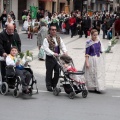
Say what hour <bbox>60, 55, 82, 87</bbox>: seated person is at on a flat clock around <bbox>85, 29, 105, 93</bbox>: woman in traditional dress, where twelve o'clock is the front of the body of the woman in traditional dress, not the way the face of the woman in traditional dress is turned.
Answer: The seated person is roughly at 3 o'clock from the woman in traditional dress.

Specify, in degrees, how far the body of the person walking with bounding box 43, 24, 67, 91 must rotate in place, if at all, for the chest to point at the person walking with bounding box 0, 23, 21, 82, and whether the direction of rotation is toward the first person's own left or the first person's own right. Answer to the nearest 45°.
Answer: approximately 135° to the first person's own right

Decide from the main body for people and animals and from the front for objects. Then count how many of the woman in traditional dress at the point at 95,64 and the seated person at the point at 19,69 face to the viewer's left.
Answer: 0

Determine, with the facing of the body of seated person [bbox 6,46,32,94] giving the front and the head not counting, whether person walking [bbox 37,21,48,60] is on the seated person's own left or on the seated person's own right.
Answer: on the seated person's own left

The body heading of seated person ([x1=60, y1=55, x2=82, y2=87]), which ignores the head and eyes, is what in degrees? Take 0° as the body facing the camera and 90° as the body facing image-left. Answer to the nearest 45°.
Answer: approximately 315°

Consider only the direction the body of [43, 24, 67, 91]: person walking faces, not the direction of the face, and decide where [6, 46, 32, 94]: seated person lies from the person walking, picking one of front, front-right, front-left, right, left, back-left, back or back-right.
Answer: right

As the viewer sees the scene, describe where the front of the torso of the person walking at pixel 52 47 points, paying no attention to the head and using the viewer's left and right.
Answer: facing the viewer and to the right of the viewer

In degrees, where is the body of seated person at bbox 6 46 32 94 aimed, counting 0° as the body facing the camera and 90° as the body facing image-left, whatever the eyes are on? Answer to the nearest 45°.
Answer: approximately 315°

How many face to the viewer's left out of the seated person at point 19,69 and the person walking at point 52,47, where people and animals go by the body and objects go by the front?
0
